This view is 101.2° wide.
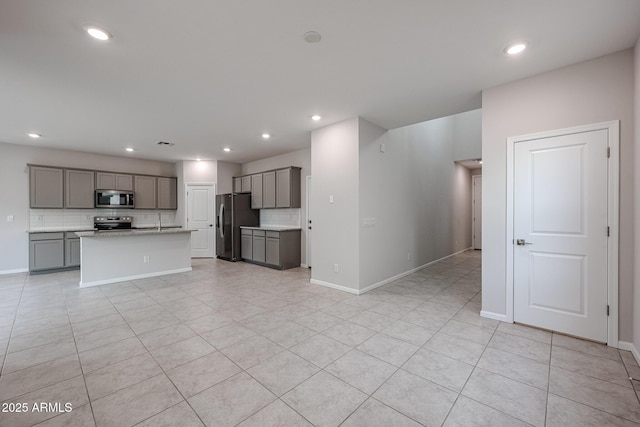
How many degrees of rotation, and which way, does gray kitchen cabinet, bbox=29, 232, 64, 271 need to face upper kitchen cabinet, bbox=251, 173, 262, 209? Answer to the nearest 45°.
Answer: approximately 45° to its left

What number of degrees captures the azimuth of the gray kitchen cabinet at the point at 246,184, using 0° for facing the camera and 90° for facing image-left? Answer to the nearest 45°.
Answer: approximately 45°

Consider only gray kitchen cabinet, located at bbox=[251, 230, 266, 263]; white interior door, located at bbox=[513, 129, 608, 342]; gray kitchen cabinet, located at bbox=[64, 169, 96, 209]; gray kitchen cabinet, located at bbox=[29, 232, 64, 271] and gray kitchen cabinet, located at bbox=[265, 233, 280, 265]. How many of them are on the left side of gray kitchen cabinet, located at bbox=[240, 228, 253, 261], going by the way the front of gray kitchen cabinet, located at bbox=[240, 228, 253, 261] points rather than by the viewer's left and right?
3

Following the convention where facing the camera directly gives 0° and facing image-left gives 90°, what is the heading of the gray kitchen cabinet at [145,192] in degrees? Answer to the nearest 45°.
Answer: approximately 0°

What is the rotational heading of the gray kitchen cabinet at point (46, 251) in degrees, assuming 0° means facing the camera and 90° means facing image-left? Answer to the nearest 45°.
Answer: approximately 0°

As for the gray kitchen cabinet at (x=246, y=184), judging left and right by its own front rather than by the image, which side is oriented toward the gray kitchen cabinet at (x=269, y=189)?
left

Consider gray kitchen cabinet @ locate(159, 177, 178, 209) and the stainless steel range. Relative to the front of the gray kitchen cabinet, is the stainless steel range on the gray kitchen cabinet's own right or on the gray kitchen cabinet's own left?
on the gray kitchen cabinet's own right

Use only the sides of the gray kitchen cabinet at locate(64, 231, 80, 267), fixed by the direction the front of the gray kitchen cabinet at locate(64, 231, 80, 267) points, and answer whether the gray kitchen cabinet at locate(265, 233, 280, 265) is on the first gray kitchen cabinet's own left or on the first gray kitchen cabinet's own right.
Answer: on the first gray kitchen cabinet's own left

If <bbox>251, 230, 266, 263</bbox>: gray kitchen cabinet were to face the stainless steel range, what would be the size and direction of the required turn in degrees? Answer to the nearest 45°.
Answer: approximately 45° to its right
